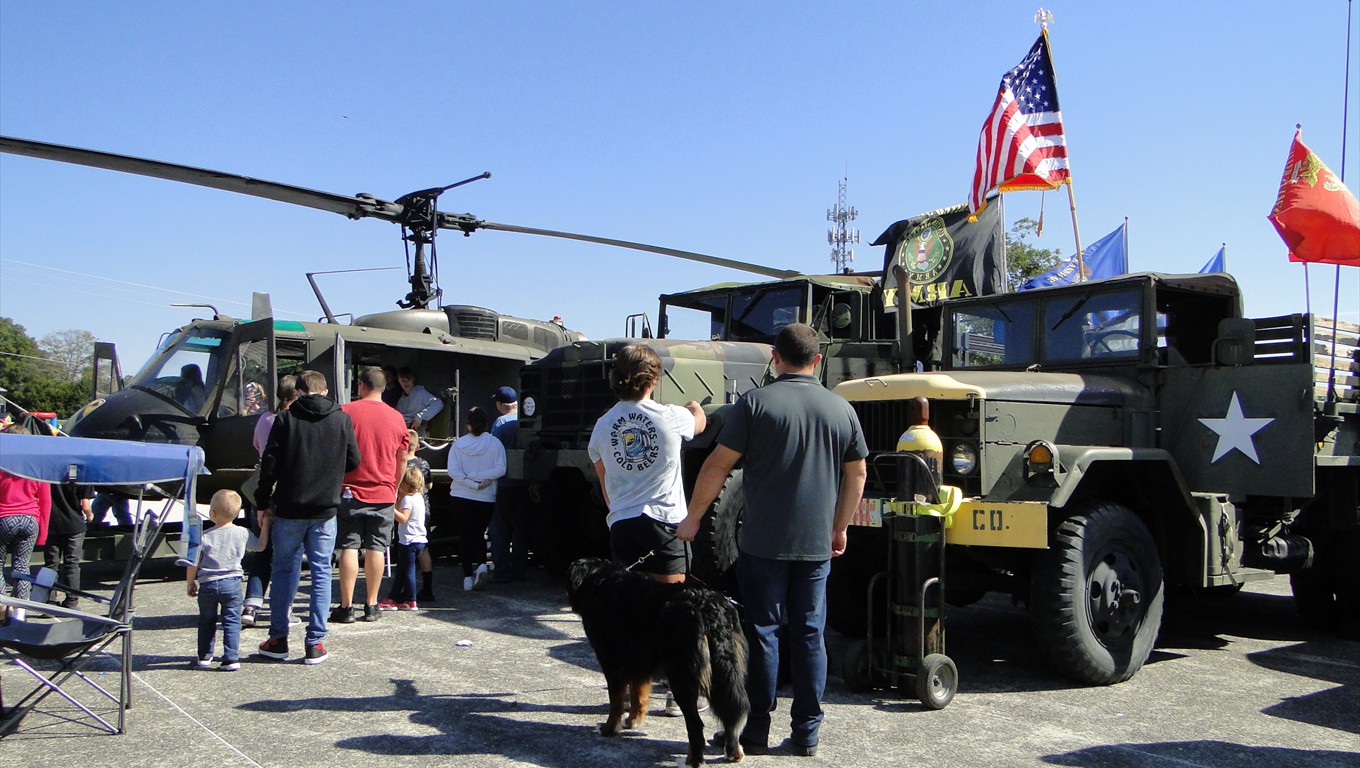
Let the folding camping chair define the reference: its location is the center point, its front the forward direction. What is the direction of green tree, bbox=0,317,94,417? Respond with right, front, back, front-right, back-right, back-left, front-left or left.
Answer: right

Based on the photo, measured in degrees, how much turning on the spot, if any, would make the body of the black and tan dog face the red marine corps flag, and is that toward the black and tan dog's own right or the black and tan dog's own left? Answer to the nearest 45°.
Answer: approximately 90° to the black and tan dog's own right

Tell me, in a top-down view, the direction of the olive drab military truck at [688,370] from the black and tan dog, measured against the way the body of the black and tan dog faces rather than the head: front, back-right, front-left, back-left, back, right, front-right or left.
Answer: front-right

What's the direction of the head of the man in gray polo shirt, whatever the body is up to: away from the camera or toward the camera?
away from the camera

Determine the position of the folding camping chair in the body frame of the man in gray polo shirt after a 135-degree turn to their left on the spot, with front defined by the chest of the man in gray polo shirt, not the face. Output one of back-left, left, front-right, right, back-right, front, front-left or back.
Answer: front-right

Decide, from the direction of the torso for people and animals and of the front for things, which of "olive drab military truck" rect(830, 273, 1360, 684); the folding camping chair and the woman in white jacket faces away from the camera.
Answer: the woman in white jacket

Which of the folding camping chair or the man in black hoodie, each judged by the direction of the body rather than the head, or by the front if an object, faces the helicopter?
the man in black hoodie

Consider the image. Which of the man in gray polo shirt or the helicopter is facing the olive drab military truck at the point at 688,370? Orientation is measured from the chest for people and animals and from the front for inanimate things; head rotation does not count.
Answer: the man in gray polo shirt

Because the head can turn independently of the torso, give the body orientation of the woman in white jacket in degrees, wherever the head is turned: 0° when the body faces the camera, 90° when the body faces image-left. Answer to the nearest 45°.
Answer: approximately 180°

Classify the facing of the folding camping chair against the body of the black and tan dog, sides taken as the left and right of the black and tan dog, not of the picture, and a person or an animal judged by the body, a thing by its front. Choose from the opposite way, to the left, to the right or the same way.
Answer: to the left

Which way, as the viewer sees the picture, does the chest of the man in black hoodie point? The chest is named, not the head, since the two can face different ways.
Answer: away from the camera

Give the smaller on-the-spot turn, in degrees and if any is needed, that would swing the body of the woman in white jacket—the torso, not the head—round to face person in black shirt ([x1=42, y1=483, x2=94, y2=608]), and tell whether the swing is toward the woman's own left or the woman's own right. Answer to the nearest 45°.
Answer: approximately 90° to the woman's own left

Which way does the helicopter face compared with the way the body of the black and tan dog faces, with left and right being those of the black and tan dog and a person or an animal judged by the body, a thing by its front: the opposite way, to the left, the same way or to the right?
to the left

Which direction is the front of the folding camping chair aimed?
to the viewer's left

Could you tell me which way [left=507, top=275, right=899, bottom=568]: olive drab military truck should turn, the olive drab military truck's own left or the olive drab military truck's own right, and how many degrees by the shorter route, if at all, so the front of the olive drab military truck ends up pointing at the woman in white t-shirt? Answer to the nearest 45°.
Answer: approximately 45° to the olive drab military truck's own left

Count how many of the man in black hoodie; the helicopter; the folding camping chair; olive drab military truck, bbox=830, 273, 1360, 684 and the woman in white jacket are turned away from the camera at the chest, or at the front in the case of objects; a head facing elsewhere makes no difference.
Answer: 2

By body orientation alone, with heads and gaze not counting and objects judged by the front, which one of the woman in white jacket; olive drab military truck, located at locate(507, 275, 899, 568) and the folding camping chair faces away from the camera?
the woman in white jacket

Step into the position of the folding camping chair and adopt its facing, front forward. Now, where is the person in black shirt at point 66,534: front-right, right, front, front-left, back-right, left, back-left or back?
right
